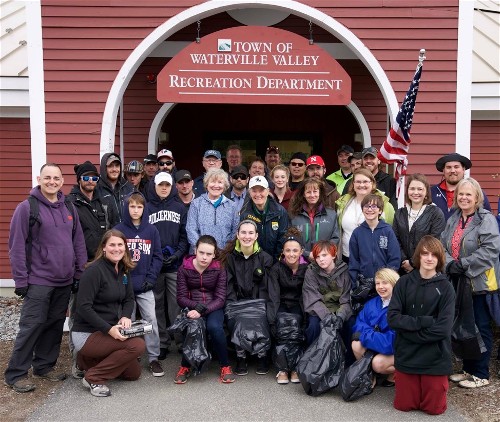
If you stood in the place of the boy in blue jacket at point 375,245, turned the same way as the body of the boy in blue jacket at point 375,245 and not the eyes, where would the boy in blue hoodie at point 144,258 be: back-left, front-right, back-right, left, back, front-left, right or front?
right

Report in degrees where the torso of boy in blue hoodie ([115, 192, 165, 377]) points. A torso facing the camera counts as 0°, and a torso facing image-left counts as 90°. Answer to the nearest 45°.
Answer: approximately 0°

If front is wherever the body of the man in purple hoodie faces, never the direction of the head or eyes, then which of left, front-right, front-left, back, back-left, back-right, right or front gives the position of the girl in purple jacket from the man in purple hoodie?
front-left

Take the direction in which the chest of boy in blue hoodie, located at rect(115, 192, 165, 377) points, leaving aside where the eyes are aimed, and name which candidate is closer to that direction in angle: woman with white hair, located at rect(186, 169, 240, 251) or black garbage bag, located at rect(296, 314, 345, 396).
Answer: the black garbage bag

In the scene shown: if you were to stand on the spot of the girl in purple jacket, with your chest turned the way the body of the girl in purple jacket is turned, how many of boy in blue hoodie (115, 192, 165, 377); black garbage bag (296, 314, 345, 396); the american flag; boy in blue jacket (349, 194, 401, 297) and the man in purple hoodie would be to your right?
2

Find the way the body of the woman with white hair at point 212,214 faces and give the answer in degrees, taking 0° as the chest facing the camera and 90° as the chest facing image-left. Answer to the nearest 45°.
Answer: approximately 0°

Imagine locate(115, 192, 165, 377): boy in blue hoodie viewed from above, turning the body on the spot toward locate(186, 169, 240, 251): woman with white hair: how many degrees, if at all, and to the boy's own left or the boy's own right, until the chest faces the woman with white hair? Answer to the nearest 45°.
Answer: approximately 90° to the boy's own left

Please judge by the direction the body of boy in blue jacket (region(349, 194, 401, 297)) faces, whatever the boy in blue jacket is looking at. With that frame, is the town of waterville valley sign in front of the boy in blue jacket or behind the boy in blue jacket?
behind

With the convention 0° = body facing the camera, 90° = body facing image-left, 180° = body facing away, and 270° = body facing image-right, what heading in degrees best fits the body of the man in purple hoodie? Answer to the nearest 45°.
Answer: approximately 315°

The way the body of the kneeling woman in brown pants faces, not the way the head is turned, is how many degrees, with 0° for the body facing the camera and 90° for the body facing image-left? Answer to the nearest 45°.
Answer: approximately 315°
